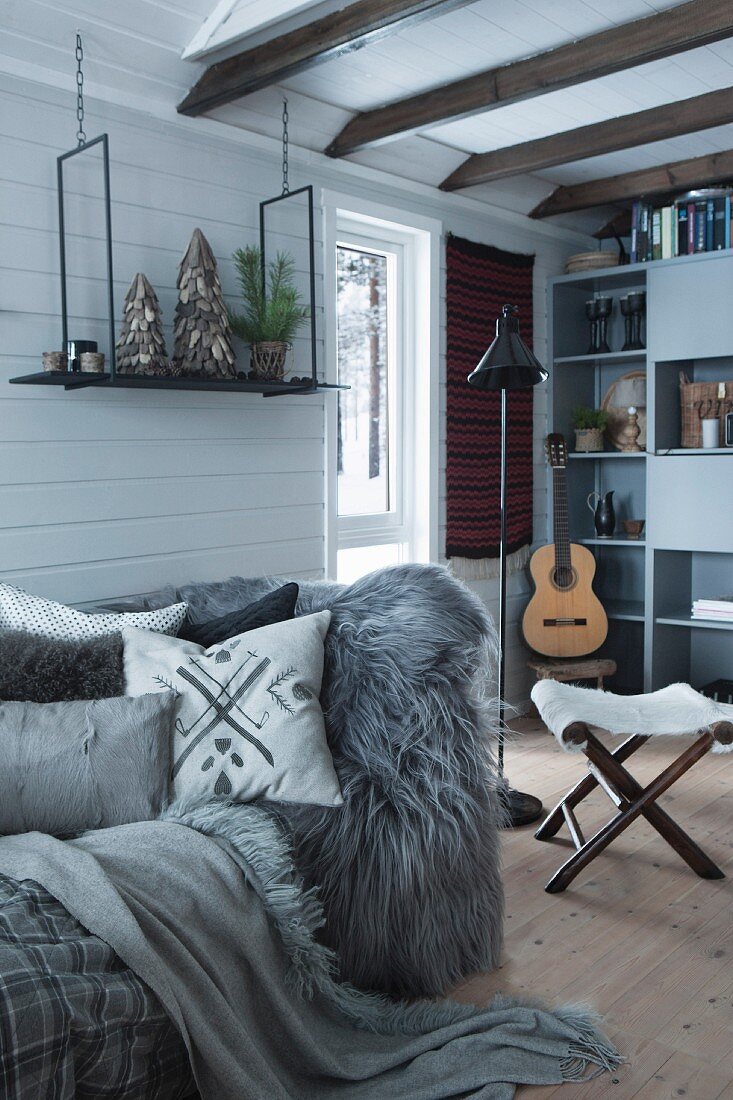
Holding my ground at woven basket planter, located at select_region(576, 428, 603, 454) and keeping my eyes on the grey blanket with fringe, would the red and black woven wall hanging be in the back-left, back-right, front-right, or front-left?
front-right

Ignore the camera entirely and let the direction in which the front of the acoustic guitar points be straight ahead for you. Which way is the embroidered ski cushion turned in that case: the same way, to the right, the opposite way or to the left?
the same way

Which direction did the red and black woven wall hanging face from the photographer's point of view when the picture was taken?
facing the viewer and to the right of the viewer

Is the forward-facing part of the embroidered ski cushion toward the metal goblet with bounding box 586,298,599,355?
no

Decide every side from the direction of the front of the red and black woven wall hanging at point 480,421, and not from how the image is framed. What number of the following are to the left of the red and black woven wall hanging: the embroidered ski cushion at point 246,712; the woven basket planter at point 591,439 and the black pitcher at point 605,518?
2

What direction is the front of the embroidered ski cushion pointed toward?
toward the camera

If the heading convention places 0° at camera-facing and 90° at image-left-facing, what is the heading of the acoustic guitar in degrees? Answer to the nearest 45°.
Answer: approximately 0°

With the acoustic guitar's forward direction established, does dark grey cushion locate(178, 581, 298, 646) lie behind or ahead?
ahead

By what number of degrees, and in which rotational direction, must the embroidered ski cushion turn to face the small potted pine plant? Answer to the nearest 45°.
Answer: approximately 180°

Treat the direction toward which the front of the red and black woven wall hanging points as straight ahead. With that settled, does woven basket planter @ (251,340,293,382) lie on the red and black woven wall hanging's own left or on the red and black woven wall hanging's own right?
on the red and black woven wall hanging's own right

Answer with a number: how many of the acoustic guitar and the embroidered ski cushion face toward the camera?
2

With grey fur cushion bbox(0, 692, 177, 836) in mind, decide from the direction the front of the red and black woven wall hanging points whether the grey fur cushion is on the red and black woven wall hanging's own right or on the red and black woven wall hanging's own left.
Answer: on the red and black woven wall hanging's own right

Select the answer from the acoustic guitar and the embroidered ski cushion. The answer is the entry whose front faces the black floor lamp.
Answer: the acoustic guitar

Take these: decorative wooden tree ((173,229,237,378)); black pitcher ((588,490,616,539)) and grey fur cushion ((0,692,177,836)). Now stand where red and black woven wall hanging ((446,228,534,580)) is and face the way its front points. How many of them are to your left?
1

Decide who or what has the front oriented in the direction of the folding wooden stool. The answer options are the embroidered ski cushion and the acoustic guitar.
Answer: the acoustic guitar

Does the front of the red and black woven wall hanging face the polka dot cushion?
no

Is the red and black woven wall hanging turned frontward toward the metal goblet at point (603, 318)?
no

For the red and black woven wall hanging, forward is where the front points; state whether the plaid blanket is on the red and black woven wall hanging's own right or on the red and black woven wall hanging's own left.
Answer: on the red and black woven wall hanging's own right
